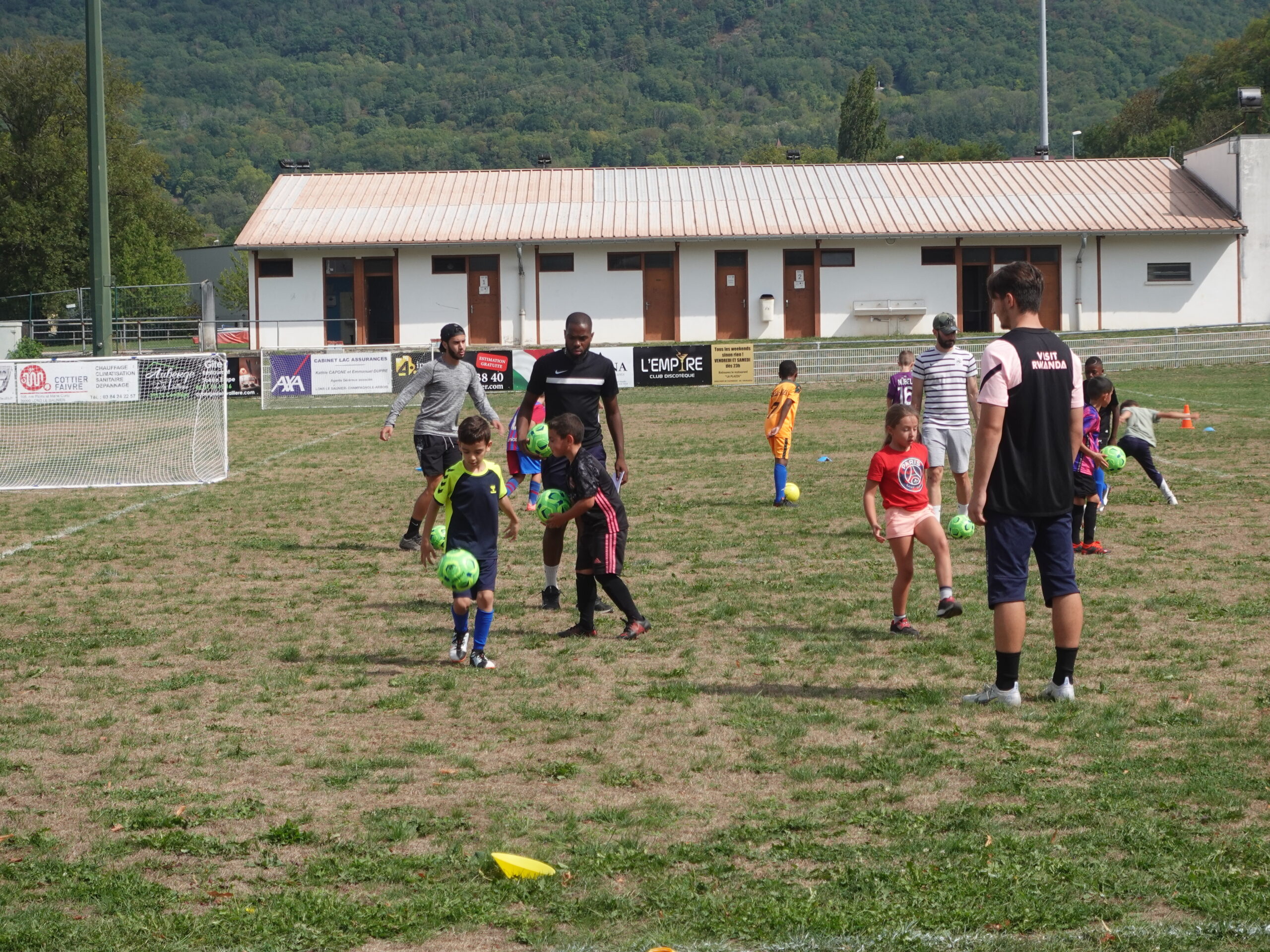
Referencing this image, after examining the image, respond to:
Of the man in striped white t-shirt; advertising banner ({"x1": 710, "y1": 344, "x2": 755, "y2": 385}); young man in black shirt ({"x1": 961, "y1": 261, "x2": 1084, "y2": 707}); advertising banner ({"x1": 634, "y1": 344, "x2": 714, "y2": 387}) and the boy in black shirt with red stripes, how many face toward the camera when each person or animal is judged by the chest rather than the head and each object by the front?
3

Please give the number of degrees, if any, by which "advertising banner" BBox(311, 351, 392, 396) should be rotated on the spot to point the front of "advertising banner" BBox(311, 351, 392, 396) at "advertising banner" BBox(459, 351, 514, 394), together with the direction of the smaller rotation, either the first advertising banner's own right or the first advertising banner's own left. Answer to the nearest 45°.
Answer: approximately 90° to the first advertising banner's own left

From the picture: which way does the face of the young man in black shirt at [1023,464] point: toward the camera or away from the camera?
away from the camera

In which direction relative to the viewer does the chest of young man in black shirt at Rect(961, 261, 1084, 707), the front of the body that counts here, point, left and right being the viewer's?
facing away from the viewer and to the left of the viewer

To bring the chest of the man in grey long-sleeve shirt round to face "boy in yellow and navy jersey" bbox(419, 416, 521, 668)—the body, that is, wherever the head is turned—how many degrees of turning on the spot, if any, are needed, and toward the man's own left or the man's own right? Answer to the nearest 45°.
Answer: approximately 45° to the man's own right

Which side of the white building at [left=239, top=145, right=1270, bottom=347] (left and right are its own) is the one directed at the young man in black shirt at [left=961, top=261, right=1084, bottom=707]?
front

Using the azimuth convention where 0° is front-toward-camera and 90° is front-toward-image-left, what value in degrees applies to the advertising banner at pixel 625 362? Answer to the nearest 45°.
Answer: approximately 0°

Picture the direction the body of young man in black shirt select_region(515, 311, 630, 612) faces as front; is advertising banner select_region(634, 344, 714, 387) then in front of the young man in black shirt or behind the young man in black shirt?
behind

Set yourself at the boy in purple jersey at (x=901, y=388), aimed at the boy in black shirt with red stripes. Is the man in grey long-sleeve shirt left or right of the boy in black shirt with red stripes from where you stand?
right

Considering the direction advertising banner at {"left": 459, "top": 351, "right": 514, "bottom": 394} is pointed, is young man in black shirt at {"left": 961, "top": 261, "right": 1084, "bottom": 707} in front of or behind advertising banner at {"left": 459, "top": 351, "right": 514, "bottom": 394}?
in front

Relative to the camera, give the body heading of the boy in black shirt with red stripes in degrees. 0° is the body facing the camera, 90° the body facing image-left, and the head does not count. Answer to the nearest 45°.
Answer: approximately 90°

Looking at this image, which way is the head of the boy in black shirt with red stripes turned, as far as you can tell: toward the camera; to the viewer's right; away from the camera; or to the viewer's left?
to the viewer's left

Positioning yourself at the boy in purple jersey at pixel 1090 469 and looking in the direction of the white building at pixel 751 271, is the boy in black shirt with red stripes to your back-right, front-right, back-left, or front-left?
back-left
